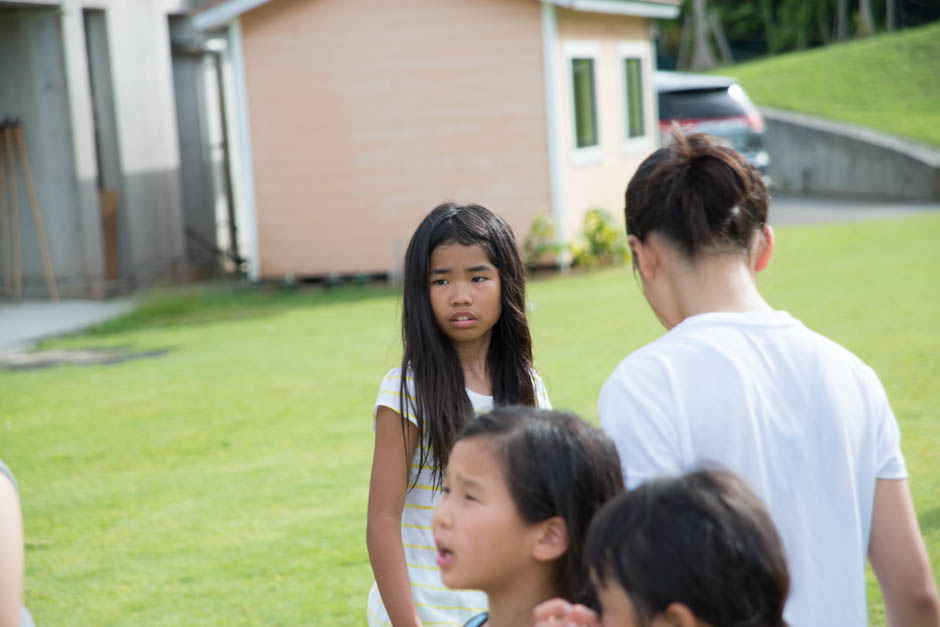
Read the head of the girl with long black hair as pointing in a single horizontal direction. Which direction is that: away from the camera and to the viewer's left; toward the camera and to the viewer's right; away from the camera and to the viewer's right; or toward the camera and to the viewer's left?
toward the camera and to the viewer's right

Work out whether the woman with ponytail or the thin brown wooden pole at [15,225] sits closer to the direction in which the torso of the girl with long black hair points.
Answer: the woman with ponytail

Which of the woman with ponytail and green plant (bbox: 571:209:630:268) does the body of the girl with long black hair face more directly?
the woman with ponytail

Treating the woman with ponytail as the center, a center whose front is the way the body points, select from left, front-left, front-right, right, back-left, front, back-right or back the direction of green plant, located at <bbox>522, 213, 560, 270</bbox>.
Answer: front-right

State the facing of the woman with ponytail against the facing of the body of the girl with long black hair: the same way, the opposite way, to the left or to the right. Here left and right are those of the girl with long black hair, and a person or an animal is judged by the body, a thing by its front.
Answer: the opposite way

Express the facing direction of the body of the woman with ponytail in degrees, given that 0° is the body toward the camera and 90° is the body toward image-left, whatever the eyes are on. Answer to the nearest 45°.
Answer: approximately 135°

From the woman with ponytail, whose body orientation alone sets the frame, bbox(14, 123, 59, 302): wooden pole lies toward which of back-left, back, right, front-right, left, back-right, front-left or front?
front

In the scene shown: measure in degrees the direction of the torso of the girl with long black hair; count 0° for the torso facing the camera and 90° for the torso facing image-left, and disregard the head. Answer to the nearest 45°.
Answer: approximately 315°

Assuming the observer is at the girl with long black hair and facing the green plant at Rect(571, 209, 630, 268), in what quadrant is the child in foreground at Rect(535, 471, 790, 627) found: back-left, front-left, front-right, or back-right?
back-right

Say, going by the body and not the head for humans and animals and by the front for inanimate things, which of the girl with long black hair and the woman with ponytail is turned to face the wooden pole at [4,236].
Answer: the woman with ponytail

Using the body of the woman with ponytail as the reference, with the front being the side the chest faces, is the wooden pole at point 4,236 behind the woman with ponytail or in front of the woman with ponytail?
in front
